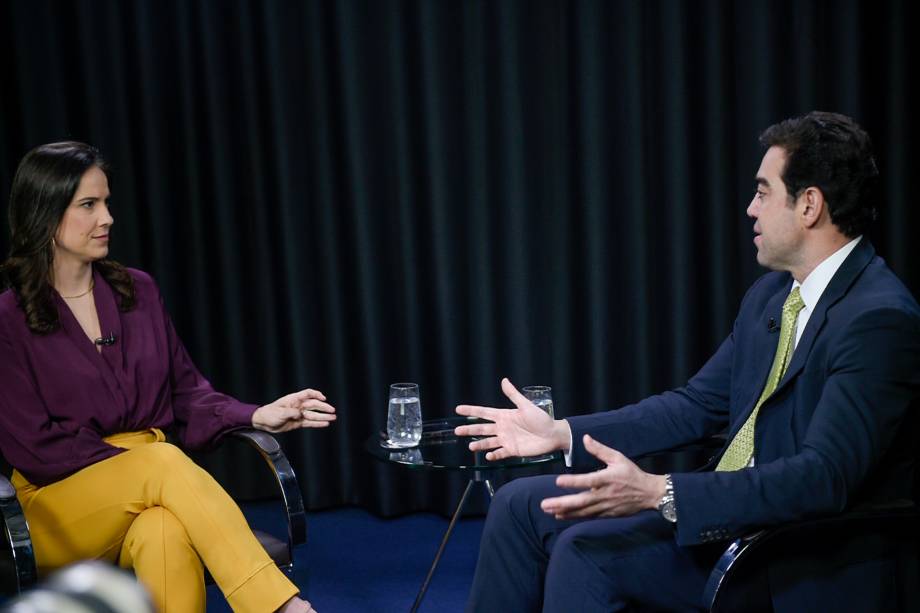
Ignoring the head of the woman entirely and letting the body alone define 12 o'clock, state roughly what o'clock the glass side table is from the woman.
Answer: The glass side table is roughly at 11 o'clock from the woman.

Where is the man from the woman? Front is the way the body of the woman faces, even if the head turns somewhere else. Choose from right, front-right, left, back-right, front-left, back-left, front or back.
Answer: front

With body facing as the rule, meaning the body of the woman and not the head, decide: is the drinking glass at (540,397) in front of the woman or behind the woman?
in front

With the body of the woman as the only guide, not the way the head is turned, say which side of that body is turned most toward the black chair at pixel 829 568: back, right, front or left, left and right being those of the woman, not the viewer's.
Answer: front

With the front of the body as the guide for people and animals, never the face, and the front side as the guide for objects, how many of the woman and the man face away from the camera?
0

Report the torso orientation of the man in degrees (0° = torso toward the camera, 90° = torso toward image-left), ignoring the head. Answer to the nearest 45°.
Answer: approximately 45°

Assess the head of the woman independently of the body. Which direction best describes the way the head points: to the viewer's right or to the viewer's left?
to the viewer's right

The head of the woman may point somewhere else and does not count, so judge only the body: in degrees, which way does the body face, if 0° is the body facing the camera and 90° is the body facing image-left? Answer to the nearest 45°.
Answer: approximately 315°

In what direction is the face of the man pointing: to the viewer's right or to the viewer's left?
to the viewer's left

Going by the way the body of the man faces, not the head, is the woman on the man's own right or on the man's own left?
on the man's own right

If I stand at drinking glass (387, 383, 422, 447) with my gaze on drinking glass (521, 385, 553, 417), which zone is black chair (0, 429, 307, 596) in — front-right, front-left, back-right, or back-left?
back-right
